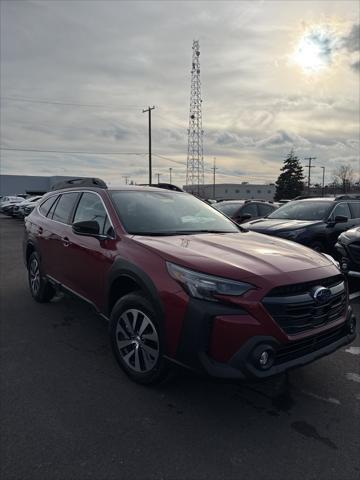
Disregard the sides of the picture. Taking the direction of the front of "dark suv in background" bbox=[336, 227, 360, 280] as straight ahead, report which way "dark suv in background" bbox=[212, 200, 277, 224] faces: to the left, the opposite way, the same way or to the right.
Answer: the same way

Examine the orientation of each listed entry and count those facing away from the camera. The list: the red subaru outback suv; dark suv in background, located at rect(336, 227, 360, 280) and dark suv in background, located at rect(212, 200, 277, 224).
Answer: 0

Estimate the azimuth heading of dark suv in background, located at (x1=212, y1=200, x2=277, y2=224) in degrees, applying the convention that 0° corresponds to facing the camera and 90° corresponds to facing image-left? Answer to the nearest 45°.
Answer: approximately 45°

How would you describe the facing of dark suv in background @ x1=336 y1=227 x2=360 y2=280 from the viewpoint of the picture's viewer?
facing the viewer and to the left of the viewer

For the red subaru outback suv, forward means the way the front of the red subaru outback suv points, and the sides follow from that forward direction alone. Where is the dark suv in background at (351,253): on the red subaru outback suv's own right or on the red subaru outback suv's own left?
on the red subaru outback suv's own left

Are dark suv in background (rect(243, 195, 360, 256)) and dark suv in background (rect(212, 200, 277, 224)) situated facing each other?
no

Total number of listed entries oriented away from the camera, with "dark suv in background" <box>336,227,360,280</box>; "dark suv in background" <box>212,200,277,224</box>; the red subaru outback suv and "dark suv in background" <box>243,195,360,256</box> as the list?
0

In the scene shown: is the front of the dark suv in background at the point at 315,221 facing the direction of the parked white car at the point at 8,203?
no

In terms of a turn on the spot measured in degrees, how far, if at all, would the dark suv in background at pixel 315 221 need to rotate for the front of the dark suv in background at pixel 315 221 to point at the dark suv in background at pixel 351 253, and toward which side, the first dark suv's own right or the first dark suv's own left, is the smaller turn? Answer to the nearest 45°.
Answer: approximately 45° to the first dark suv's own left

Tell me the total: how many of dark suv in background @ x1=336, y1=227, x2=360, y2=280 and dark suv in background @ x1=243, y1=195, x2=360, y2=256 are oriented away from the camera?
0

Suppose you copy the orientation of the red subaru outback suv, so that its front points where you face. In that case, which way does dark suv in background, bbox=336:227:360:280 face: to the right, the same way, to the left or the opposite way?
to the right

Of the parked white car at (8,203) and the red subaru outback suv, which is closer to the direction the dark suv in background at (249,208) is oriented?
the red subaru outback suv

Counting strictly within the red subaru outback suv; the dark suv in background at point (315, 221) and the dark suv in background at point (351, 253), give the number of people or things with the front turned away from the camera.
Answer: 0

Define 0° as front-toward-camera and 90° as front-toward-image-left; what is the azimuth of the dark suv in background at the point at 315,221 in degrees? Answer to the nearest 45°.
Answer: approximately 45°

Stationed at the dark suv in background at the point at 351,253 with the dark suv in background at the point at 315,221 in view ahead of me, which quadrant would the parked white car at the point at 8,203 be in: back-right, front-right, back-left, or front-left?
front-left

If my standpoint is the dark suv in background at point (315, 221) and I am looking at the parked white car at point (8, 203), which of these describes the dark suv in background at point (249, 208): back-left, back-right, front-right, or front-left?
front-right

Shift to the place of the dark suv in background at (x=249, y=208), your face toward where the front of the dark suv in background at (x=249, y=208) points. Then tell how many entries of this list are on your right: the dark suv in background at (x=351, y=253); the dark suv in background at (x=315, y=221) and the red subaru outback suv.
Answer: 0

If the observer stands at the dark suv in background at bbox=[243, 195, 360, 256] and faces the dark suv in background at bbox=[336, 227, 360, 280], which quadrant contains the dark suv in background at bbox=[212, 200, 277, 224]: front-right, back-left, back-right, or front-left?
back-right

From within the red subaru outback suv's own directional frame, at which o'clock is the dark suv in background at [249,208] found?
The dark suv in background is roughly at 8 o'clock from the red subaru outback suv.
